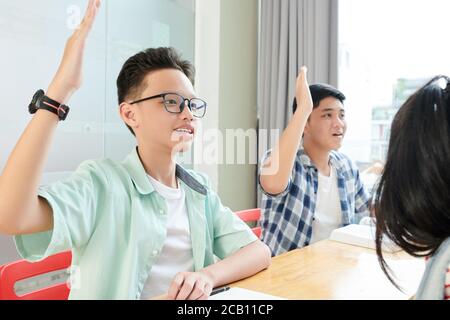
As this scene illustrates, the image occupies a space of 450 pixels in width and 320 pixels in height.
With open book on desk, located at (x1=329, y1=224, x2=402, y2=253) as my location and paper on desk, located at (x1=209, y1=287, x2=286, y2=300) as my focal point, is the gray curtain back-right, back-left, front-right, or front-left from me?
back-right

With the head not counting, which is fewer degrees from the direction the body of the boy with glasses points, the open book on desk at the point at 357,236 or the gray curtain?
the open book on desk

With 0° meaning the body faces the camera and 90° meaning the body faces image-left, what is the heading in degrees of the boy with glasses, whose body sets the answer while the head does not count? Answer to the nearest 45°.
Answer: approximately 315°

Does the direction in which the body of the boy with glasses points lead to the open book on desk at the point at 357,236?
no
